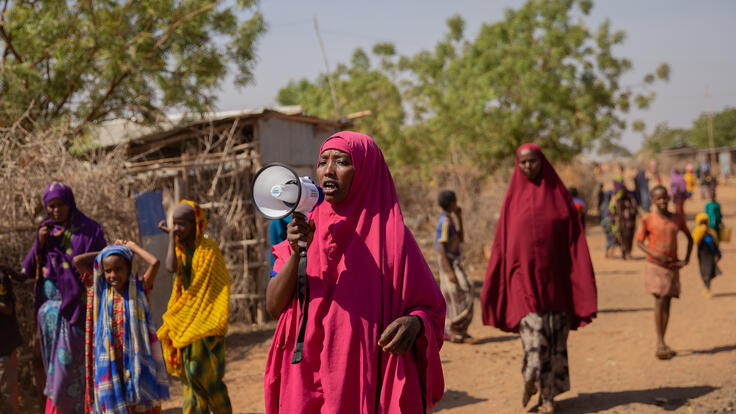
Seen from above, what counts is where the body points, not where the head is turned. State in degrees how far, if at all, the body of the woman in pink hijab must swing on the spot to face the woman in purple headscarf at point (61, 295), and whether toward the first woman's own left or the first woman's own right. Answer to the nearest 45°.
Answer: approximately 90° to the first woman's own right

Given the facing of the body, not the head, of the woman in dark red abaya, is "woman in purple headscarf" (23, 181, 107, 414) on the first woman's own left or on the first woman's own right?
on the first woman's own right

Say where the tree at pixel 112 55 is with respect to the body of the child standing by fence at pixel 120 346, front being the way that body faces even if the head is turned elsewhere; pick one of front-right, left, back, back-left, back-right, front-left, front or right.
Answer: back

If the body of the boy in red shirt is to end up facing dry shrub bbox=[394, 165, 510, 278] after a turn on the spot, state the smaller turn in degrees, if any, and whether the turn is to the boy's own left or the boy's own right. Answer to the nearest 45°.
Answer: approximately 135° to the boy's own right

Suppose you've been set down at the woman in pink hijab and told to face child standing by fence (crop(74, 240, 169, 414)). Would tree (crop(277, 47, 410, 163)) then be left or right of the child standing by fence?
right

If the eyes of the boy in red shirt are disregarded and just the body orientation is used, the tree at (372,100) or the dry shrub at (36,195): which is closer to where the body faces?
the dry shrub

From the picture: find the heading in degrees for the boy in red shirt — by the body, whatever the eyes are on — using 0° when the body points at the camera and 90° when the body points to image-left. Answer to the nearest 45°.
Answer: approximately 0°

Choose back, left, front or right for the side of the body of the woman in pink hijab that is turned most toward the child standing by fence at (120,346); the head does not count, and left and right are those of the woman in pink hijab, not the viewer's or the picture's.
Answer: right

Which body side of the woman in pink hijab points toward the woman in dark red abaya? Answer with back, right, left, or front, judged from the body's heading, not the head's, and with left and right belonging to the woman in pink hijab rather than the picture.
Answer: back

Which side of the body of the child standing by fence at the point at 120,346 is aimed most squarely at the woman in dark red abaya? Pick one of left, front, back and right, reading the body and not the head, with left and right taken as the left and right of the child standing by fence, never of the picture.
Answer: left
